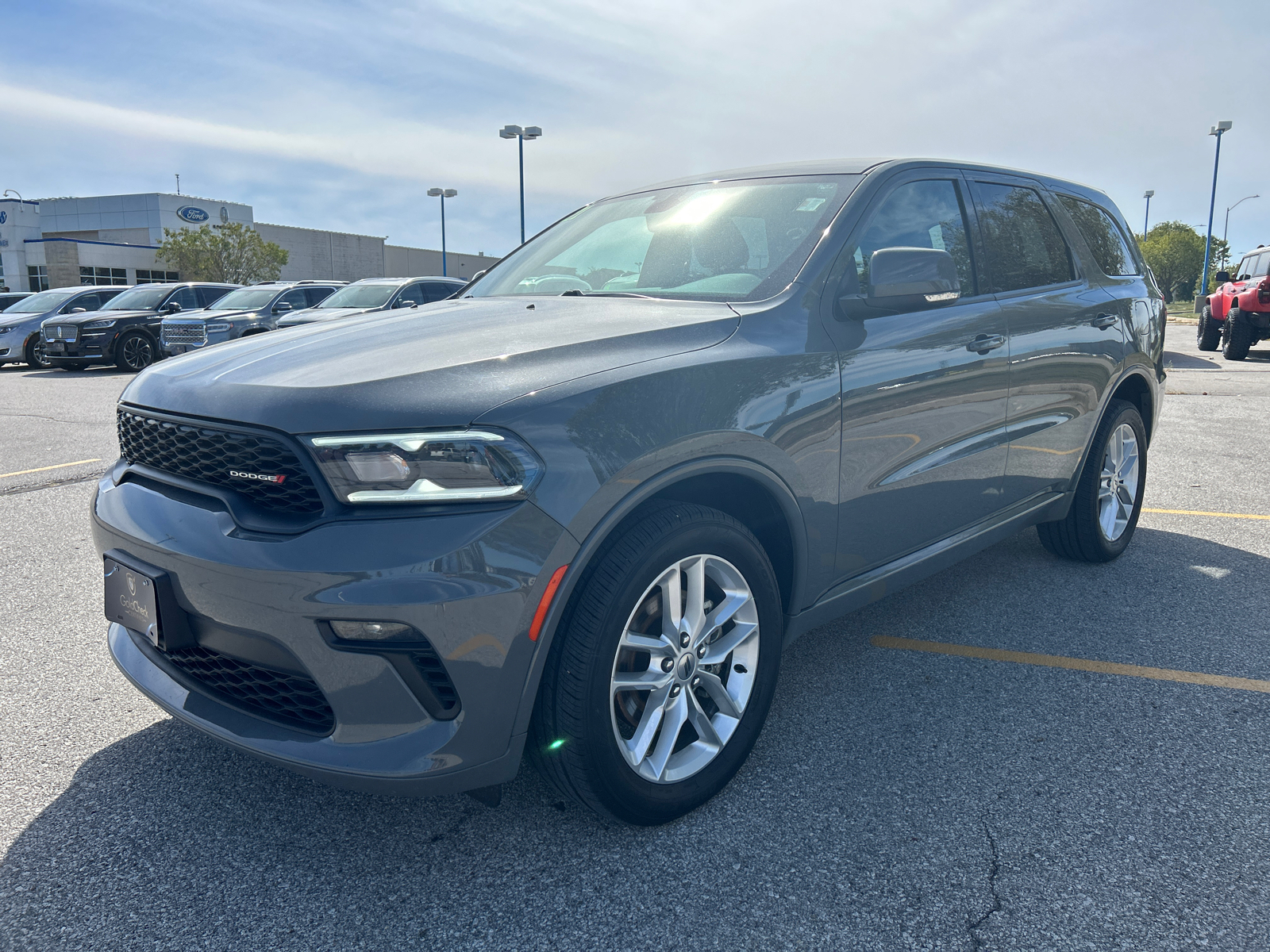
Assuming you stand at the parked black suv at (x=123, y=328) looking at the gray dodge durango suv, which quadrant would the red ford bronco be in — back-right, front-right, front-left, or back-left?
front-left

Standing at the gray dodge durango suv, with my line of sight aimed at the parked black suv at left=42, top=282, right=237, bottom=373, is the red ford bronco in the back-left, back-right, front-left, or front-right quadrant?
front-right

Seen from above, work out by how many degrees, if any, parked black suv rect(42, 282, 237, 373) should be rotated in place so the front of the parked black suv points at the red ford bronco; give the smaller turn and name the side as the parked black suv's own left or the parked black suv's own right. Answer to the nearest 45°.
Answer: approximately 90° to the parked black suv's own left

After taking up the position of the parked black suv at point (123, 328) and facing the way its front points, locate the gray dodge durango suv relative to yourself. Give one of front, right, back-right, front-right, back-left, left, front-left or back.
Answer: front-left

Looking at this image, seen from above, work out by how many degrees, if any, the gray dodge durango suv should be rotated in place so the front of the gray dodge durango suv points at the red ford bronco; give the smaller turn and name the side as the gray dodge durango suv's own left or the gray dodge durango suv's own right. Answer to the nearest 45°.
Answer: approximately 180°

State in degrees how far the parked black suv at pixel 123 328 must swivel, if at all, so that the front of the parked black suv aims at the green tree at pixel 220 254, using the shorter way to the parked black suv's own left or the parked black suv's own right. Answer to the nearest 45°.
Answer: approximately 135° to the parked black suv's own right

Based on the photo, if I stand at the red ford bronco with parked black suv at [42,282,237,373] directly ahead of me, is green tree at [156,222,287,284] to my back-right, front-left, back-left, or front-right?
front-right

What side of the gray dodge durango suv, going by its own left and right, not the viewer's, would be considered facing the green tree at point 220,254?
right

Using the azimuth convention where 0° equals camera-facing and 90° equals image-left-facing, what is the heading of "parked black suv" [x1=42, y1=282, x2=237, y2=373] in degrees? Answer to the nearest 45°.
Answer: approximately 45°

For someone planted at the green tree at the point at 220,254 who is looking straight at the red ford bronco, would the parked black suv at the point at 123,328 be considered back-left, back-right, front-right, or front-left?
front-right

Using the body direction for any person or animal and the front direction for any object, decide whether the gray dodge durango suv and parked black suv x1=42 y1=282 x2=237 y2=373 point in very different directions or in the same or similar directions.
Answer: same or similar directions

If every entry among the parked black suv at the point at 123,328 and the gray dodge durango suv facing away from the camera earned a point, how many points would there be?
0

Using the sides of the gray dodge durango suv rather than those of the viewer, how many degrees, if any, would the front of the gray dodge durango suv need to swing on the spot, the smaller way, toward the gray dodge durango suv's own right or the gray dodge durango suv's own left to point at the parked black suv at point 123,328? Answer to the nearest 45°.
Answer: approximately 90° to the gray dodge durango suv's own right

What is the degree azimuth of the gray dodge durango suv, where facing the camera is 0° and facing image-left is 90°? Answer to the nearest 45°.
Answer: approximately 45°
